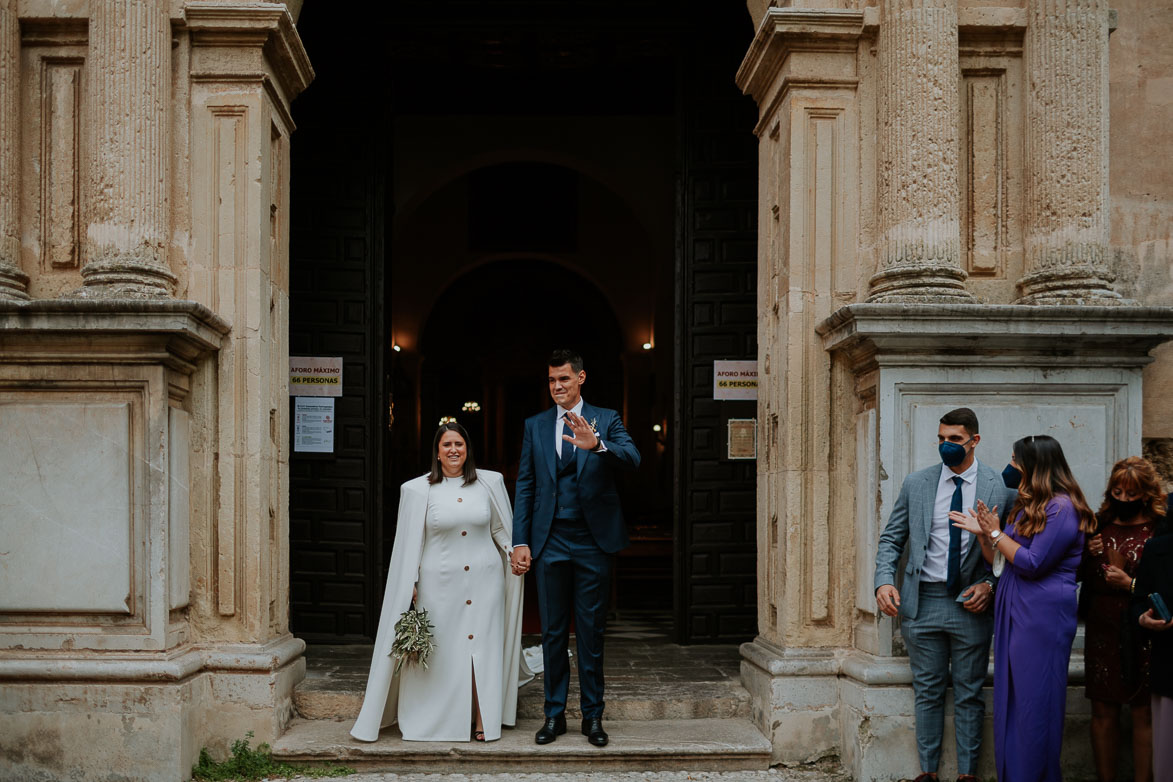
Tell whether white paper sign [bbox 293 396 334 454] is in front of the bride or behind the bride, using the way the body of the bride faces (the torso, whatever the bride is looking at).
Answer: behind

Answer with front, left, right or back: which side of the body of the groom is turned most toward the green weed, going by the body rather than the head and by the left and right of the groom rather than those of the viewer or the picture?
right

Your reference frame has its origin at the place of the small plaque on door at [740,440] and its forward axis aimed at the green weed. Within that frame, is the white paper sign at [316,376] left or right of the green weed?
right

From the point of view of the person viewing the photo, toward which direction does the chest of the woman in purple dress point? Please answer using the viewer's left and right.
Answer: facing to the left of the viewer

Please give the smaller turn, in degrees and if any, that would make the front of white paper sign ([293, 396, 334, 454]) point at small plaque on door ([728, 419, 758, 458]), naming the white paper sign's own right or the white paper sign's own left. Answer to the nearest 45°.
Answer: approximately 90° to the white paper sign's own left

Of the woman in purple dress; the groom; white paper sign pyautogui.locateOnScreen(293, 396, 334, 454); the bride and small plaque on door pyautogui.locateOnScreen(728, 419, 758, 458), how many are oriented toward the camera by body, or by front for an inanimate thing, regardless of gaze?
4
